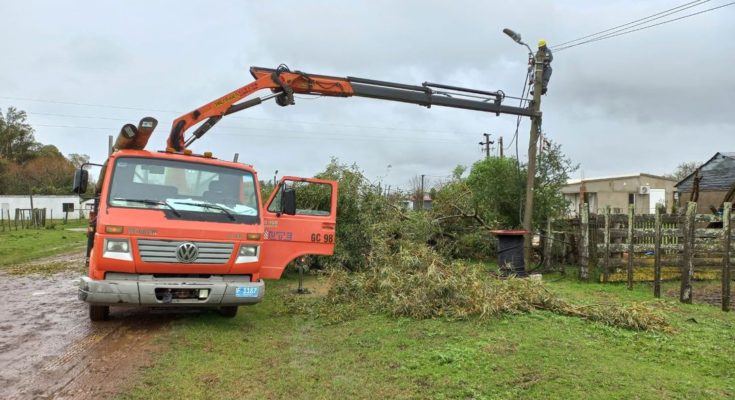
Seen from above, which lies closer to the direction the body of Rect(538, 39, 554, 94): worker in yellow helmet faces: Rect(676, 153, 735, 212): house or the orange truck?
the orange truck

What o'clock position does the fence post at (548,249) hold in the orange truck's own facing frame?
The fence post is roughly at 8 o'clock from the orange truck.

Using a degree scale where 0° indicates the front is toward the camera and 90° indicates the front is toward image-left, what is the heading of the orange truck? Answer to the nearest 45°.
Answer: approximately 0°

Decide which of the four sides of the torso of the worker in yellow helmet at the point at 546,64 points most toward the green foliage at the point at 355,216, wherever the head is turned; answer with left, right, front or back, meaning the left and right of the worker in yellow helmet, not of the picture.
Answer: front

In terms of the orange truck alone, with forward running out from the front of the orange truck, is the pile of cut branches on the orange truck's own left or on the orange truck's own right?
on the orange truck's own left

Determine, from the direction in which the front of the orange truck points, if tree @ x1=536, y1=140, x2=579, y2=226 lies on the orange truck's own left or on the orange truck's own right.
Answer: on the orange truck's own left

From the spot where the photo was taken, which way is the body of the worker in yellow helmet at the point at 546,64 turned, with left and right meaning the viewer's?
facing to the left of the viewer

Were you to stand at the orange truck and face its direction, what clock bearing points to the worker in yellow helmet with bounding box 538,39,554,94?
The worker in yellow helmet is roughly at 8 o'clock from the orange truck.

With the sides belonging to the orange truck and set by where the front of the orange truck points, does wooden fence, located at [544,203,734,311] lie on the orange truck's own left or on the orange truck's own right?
on the orange truck's own left

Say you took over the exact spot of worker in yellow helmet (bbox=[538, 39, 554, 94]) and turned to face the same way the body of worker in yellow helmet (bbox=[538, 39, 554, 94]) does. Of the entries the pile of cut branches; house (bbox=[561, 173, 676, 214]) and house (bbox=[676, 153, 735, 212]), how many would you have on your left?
1

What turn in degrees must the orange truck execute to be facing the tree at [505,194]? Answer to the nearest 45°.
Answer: approximately 135° to its left
